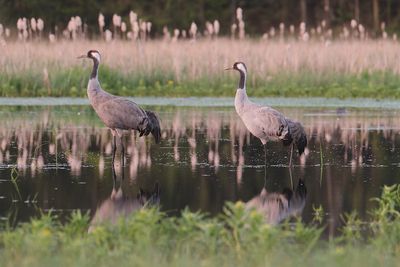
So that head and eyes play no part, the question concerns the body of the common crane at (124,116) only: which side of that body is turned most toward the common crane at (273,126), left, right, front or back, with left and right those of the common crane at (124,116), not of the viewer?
back

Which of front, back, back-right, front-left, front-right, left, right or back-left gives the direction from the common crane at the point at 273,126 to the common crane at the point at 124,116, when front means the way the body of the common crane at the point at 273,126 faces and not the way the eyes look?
front

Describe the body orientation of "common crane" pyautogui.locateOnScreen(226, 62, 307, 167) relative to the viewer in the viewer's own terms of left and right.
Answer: facing to the left of the viewer

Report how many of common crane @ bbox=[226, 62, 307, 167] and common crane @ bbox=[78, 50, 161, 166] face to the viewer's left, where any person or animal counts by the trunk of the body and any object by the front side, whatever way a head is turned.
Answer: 2

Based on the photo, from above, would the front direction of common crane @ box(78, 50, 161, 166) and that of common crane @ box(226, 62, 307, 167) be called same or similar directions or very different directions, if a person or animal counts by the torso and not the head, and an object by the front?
same or similar directions

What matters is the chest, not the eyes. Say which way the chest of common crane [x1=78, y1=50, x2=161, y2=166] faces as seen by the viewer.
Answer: to the viewer's left
